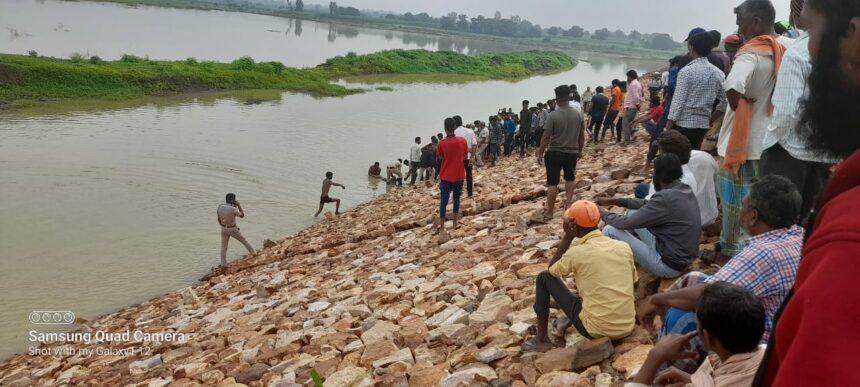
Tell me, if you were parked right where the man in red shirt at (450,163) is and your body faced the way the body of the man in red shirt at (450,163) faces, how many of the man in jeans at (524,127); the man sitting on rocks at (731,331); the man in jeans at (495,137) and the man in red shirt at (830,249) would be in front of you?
2

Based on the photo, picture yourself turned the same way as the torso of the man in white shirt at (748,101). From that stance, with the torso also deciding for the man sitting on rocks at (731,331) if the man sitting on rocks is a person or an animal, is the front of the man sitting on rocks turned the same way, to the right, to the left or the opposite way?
the same way

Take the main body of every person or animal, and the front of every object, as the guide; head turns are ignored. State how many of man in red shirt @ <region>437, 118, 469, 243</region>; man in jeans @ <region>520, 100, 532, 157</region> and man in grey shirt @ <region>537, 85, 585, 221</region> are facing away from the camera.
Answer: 3

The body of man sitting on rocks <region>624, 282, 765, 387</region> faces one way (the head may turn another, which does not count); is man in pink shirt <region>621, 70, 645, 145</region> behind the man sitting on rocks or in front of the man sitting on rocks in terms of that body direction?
in front

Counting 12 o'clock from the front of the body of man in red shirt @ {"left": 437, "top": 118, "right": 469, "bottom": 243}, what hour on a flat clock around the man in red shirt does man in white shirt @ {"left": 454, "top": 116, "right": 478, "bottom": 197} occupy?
The man in white shirt is roughly at 12 o'clock from the man in red shirt.

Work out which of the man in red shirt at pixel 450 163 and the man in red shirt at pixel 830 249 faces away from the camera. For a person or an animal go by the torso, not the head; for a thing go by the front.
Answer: the man in red shirt at pixel 450 163

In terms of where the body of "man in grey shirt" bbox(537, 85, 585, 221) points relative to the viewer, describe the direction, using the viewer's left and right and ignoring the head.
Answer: facing away from the viewer

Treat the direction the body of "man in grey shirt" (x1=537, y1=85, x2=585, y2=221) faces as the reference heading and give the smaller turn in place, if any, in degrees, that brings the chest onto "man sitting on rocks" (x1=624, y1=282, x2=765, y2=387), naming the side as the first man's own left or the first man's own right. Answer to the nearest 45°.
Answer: approximately 180°

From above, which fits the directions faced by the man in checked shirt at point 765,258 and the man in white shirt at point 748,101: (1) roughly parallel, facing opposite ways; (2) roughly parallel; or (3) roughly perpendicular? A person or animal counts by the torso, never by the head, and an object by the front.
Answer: roughly parallel

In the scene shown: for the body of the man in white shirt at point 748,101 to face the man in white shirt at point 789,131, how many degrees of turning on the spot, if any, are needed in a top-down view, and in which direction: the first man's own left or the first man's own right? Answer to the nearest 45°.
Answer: approximately 135° to the first man's own left

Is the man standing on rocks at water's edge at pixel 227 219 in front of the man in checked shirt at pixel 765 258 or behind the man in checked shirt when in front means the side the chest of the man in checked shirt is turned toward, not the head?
in front

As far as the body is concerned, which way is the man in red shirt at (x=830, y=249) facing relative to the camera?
to the viewer's left

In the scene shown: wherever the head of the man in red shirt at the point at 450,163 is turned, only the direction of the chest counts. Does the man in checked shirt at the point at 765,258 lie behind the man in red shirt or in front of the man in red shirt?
behind

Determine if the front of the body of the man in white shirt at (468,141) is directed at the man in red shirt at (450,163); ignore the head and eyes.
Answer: no

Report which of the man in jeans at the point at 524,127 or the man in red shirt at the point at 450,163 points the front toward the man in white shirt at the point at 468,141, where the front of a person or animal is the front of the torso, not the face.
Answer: the man in red shirt

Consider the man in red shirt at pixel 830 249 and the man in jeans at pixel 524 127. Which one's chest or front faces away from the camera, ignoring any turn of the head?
the man in jeans

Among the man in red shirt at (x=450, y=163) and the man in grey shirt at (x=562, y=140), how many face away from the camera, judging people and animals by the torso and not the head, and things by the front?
2

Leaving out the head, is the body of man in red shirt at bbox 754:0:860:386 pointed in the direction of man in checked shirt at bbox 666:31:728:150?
no

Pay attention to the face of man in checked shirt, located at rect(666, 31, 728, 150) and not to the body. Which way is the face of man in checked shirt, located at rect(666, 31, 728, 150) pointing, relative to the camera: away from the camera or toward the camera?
away from the camera
